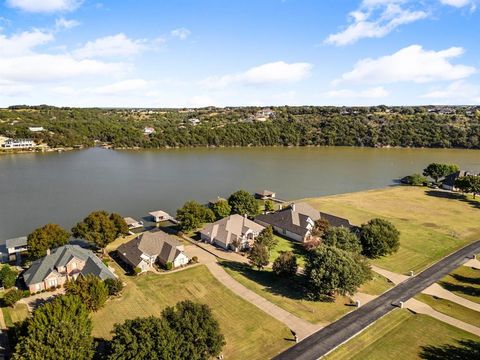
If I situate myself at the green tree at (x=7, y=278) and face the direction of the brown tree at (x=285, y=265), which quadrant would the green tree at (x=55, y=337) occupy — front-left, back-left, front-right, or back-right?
front-right

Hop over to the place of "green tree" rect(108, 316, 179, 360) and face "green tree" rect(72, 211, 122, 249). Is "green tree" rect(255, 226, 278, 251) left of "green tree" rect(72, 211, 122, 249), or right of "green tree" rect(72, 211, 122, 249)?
right

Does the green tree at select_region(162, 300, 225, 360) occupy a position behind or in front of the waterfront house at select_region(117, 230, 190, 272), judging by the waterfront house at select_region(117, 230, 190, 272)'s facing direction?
in front

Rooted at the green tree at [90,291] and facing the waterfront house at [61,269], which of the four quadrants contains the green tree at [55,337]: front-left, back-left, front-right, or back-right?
back-left

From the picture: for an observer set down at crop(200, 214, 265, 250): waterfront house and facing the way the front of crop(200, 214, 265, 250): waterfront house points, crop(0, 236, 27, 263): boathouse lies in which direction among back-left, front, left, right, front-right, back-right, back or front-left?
back-right

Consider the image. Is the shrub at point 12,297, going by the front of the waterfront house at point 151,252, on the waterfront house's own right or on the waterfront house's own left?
on the waterfront house's own right

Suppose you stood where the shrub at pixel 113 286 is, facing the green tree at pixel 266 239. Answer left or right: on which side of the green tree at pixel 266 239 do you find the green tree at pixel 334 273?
right

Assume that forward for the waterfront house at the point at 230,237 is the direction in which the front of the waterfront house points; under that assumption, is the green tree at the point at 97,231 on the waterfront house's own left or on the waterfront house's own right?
on the waterfront house's own right

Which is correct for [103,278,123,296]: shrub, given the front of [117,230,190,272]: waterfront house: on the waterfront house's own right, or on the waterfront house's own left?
on the waterfront house's own right

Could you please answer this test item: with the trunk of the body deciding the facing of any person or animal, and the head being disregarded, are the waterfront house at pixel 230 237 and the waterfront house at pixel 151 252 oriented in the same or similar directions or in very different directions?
same or similar directions

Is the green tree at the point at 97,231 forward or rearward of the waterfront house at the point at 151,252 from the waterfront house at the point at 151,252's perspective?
rearward

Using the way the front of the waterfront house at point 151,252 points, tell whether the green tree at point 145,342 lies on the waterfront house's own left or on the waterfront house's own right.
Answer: on the waterfront house's own right

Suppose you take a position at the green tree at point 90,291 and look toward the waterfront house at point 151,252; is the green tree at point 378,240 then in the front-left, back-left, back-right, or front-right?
front-right

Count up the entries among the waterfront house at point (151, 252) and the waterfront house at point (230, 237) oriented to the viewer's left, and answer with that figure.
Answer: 0

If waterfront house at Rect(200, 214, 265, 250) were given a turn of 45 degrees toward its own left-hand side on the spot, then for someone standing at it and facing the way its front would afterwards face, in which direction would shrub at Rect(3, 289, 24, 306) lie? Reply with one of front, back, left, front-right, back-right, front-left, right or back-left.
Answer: back-right

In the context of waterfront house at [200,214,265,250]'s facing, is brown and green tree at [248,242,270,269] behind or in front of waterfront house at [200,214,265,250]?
in front
